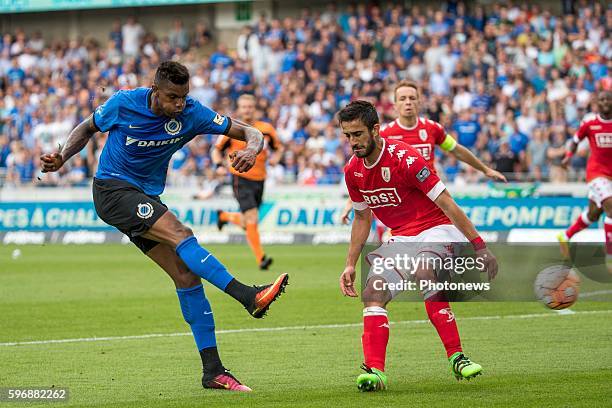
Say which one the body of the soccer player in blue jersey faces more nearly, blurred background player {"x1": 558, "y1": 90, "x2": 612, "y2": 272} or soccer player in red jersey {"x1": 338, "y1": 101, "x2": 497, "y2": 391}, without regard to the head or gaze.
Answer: the soccer player in red jersey

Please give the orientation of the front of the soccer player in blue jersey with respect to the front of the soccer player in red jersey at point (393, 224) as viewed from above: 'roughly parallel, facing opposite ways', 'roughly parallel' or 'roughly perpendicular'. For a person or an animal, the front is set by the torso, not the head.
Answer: roughly perpendicular

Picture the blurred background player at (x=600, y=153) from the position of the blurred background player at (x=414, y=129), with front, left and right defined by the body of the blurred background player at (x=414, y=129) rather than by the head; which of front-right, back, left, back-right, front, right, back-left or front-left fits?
back-left

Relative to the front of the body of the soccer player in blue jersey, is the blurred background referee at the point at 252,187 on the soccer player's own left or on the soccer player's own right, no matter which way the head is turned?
on the soccer player's own left

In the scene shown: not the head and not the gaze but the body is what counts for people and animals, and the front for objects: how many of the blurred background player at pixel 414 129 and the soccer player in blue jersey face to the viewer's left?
0

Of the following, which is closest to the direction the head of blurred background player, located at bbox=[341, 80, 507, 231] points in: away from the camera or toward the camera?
toward the camera

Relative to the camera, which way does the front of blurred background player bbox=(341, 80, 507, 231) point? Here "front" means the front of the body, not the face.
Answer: toward the camera

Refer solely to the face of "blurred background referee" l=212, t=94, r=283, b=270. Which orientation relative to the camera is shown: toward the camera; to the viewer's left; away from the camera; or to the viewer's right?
toward the camera

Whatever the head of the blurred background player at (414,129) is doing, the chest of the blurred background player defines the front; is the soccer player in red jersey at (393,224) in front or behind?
in front

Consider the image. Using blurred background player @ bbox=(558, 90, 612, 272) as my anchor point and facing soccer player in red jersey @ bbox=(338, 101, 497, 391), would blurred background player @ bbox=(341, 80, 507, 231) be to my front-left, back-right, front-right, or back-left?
front-right

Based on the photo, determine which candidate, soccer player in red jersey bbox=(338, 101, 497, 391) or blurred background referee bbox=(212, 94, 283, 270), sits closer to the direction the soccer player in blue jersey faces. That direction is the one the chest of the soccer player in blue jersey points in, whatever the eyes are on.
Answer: the soccer player in red jersey

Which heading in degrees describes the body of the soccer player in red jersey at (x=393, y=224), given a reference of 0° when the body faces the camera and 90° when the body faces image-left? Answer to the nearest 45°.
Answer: approximately 45°

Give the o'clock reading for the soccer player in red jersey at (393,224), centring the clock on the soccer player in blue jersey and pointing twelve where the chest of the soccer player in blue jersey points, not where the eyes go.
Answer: The soccer player in red jersey is roughly at 11 o'clock from the soccer player in blue jersey.

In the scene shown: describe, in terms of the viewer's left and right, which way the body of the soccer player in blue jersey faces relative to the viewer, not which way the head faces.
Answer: facing the viewer and to the right of the viewer

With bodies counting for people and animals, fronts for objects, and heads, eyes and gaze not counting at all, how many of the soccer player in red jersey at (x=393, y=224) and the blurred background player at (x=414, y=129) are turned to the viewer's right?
0
